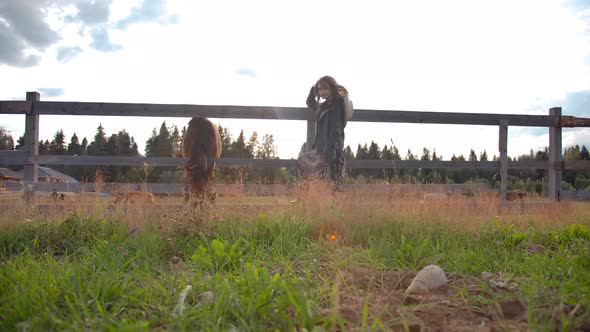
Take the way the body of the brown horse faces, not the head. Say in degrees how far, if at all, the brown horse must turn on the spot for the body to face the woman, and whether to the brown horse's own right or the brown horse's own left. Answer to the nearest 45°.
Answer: approximately 90° to the brown horse's own left
